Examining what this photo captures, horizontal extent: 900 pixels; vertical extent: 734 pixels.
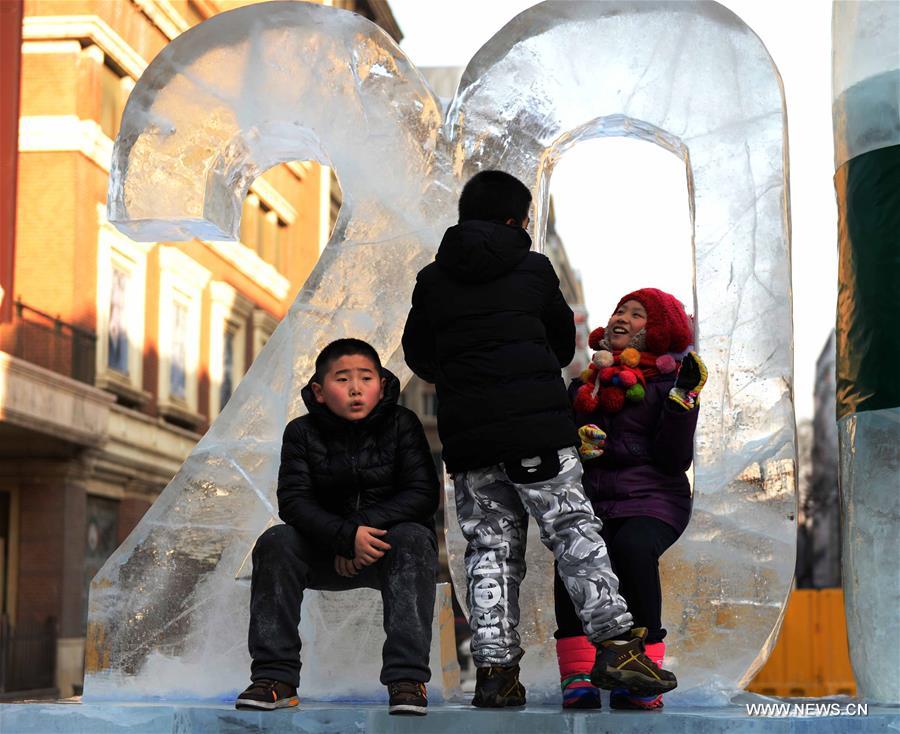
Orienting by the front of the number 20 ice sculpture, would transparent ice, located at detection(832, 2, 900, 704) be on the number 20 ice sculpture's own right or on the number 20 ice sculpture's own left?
on the number 20 ice sculpture's own left

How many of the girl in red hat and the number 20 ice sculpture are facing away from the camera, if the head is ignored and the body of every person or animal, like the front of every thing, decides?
0

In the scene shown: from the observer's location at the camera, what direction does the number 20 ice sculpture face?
facing the viewer

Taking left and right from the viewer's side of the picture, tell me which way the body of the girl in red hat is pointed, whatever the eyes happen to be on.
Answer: facing the viewer and to the left of the viewer

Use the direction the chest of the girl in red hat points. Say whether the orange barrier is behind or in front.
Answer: behind

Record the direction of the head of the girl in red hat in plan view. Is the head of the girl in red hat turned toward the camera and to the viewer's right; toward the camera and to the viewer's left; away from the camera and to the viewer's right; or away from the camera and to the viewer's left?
toward the camera and to the viewer's left

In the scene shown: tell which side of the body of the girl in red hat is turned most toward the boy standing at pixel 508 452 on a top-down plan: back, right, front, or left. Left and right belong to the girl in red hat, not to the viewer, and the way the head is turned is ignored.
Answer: front
